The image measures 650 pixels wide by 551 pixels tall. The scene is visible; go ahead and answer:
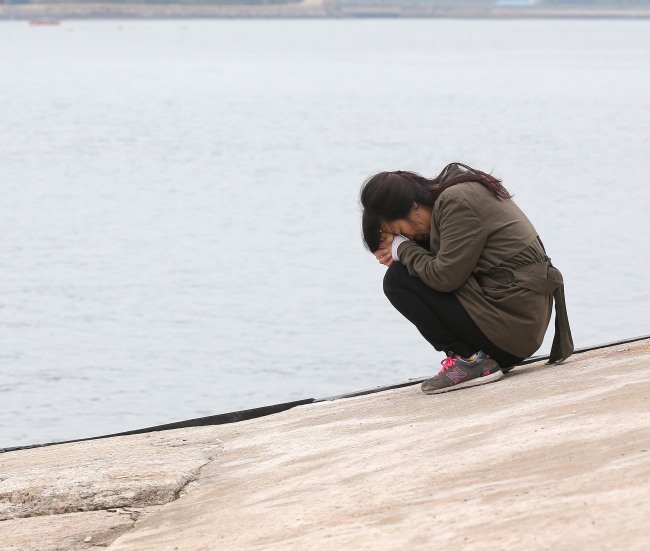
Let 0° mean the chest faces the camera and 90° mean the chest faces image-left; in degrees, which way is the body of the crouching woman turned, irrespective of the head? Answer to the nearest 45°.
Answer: approximately 90°
